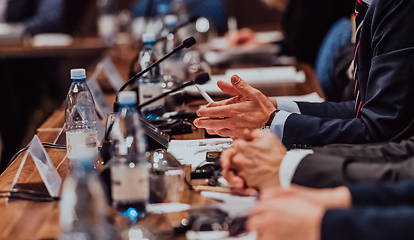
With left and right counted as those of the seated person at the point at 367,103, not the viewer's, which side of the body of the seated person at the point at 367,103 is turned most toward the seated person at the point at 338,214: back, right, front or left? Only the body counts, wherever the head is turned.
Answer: left

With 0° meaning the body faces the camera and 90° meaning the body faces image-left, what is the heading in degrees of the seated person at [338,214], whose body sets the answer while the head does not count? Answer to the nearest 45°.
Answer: approximately 90°

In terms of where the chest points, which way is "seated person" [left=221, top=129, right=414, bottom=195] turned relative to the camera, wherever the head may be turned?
to the viewer's left

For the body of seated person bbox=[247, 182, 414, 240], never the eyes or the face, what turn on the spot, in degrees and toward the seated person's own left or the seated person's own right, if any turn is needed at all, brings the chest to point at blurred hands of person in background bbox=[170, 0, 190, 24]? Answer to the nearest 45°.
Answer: approximately 45° to the seated person's own right

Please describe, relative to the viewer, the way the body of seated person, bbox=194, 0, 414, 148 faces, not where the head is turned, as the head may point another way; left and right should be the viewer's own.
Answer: facing to the left of the viewer

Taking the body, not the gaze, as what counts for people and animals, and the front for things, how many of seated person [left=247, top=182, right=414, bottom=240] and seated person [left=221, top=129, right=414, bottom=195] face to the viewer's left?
2

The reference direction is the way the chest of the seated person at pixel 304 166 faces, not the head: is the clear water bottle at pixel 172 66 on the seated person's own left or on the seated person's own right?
on the seated person's own right

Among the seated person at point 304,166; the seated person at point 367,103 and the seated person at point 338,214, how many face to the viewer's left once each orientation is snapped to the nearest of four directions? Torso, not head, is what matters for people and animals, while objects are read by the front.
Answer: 3

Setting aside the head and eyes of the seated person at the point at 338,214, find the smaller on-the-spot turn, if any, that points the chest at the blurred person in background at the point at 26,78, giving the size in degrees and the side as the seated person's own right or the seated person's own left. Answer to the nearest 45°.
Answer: approximately 45° to the seated person's own right

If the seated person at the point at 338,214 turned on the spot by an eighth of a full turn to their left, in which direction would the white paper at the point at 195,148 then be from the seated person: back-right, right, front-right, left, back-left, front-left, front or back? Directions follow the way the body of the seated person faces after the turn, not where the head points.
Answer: right

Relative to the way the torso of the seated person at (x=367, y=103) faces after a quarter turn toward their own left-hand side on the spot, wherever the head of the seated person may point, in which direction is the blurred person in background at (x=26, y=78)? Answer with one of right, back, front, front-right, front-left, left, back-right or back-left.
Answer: back-right

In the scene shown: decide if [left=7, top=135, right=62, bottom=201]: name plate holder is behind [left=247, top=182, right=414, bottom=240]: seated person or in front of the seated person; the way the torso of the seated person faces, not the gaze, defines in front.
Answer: in front
